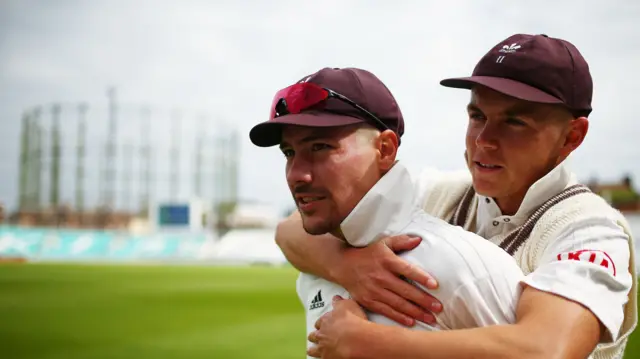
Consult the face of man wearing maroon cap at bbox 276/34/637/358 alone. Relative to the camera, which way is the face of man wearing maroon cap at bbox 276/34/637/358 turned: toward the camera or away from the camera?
toward the camera

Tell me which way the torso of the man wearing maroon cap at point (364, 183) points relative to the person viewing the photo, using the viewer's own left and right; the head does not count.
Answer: facing the viewer and to the left of the viewer

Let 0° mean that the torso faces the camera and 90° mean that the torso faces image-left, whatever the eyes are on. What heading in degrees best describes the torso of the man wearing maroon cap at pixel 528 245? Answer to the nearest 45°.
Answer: approximately 45°

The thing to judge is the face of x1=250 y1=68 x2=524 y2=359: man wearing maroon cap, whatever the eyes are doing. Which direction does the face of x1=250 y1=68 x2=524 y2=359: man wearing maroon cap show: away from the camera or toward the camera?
toward the camera

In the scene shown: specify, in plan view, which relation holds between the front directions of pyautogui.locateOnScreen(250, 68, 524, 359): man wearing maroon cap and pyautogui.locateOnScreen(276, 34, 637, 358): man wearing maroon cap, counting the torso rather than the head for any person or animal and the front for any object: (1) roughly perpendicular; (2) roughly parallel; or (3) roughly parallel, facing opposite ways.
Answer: roughly parallel
